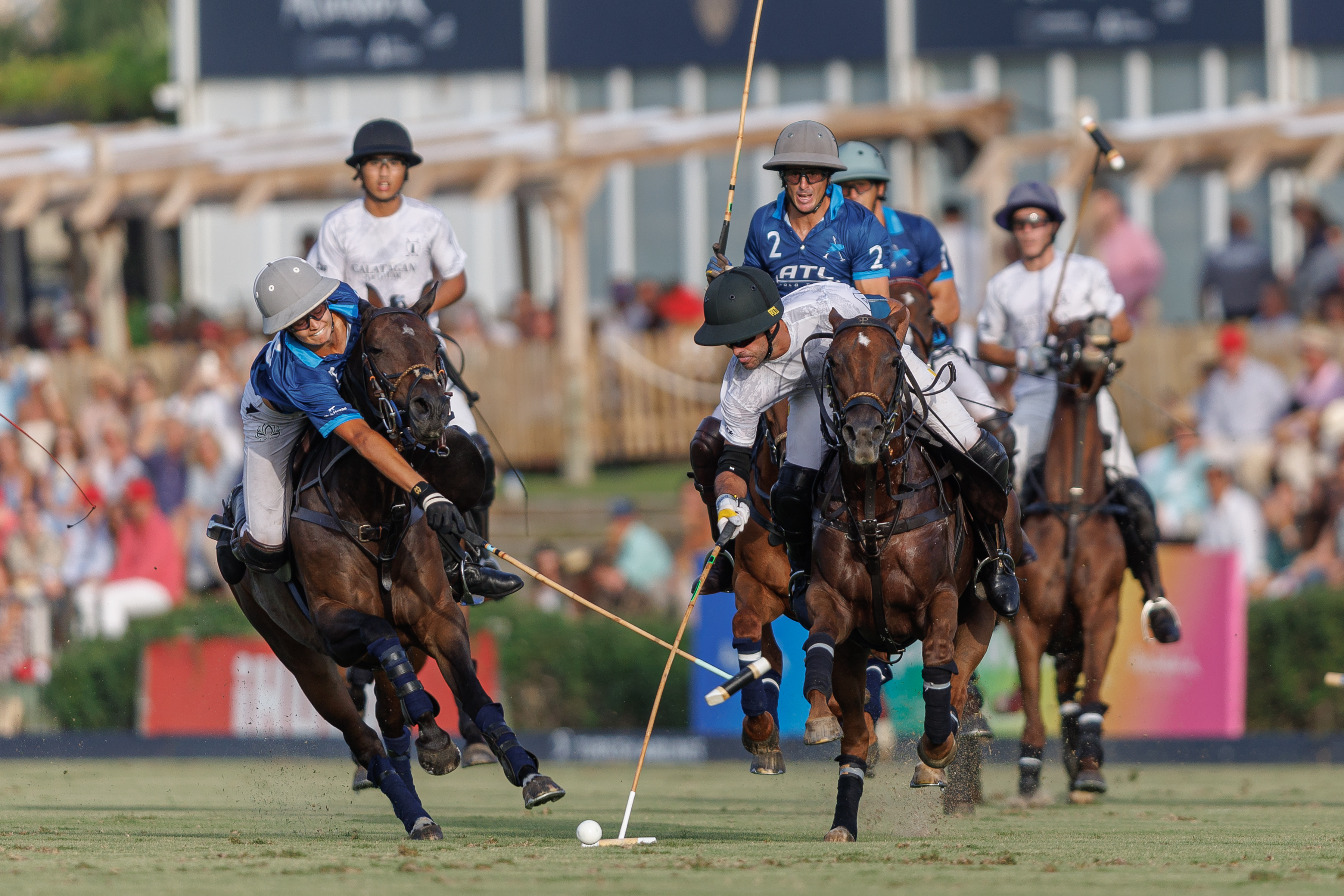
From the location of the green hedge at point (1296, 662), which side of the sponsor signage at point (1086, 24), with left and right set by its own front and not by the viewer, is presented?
front

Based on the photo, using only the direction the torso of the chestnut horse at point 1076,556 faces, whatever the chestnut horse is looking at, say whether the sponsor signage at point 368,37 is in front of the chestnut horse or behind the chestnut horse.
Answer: behind

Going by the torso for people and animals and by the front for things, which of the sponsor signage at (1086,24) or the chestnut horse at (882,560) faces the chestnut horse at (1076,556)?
the sponsor signage

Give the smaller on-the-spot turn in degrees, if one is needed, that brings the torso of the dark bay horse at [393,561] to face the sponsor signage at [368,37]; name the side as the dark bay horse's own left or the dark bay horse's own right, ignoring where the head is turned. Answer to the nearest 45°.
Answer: approximately 135° to the dark bay horse's own left

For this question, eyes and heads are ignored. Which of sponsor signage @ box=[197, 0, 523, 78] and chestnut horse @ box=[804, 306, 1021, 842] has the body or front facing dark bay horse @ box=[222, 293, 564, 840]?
the sponsor signage

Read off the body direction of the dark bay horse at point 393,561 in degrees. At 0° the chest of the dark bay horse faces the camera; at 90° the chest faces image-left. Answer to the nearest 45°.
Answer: approximately 315°

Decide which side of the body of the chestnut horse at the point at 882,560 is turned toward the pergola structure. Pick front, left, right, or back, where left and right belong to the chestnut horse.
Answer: back

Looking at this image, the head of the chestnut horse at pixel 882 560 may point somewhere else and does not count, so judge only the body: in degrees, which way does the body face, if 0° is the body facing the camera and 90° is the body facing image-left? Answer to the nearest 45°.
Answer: approximately 0°

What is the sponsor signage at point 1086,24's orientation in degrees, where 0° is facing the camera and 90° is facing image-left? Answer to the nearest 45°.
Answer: approximately 0°

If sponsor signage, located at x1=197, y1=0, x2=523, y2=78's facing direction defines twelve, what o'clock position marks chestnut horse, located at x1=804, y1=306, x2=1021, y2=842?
The chestnut horse is roughly at 12 o'clock from the sponsor signage.

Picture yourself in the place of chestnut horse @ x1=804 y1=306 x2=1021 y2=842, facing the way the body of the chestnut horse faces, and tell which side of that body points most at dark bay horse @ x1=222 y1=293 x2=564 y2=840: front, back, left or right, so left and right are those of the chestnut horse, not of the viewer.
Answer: right
